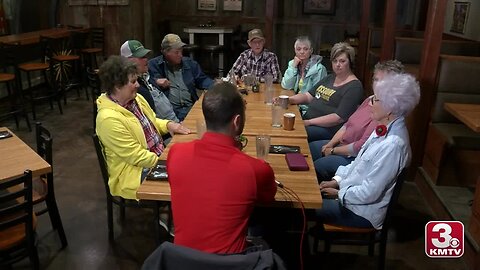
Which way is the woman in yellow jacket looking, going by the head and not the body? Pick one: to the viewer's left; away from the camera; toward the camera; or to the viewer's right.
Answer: to the viewer's right

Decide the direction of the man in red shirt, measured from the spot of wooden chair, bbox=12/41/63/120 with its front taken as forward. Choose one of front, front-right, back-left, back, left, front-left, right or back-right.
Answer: front-right

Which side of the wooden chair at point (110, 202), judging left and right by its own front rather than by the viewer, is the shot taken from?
right

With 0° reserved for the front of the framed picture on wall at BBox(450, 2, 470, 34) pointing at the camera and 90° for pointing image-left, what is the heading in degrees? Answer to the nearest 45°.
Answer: approximately 45°

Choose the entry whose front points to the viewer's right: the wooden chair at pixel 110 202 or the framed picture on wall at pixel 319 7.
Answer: the wooden chair

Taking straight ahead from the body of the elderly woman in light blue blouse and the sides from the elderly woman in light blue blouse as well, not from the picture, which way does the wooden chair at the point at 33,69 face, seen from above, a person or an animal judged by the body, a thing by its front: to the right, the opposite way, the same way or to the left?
to the right

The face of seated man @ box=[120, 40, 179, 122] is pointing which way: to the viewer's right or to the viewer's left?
to the viewer's right

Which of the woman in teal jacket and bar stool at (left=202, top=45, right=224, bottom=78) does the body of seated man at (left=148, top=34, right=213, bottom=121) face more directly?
the woman in teal jacket

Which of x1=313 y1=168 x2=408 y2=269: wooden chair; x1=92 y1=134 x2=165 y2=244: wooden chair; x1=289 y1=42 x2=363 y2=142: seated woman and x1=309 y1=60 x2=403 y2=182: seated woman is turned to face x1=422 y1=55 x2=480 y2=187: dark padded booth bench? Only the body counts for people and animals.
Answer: x1=92 y1=134 x2=165 y2=244: wooden chair

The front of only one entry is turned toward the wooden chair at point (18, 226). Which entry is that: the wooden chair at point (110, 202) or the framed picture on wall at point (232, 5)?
the framed picture on wall
